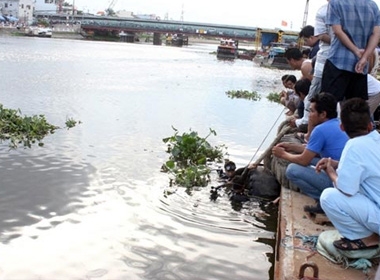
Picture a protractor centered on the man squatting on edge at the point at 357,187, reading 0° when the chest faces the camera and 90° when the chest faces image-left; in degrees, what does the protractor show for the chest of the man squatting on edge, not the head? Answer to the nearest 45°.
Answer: approximately 90°

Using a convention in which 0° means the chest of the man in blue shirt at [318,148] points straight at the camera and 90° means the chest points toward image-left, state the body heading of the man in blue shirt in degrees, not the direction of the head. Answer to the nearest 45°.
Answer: approximately 90°

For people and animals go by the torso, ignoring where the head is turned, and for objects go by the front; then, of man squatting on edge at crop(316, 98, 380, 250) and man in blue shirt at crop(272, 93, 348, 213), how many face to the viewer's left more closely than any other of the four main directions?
2

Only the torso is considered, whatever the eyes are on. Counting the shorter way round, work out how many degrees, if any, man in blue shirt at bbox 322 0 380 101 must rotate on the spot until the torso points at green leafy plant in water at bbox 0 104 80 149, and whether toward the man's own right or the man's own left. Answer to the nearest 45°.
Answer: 0° — they already face it

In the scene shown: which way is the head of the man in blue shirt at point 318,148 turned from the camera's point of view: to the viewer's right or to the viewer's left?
to the viewer's left

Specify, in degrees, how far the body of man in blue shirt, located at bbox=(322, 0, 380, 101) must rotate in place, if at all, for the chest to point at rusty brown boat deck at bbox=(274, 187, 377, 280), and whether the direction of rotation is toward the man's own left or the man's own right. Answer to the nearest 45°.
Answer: approximately 135° to the man's own left

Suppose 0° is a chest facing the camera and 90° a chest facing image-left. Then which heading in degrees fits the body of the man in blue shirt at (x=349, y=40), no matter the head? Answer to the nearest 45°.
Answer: approximately 135°
